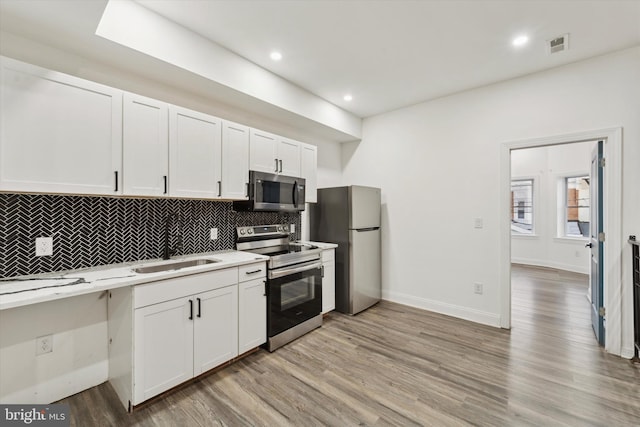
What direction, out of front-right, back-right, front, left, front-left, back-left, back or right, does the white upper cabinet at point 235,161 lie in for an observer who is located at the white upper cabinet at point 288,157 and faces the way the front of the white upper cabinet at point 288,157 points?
right

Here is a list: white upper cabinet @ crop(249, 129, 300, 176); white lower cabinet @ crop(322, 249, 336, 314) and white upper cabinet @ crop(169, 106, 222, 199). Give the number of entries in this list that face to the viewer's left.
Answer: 0

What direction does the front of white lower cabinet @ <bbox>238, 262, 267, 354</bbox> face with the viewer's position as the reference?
facing the viewer and to the right of the viewer

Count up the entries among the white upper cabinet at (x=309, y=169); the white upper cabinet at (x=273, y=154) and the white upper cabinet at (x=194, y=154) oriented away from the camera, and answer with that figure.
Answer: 0

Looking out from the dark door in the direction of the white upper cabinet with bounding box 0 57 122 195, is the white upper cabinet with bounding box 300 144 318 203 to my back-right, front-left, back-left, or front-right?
front-right

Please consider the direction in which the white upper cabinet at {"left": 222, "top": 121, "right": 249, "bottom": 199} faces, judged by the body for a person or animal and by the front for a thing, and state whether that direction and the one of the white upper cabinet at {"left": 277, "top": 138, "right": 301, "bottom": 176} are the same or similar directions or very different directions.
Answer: same or similar directions

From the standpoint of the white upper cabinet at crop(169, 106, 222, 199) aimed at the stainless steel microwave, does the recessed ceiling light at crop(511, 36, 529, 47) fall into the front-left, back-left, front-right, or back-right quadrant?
front-right

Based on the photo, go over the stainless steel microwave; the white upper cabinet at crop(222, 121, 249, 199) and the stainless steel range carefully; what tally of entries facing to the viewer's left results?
0

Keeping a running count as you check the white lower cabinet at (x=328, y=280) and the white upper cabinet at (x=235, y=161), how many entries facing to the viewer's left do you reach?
0
